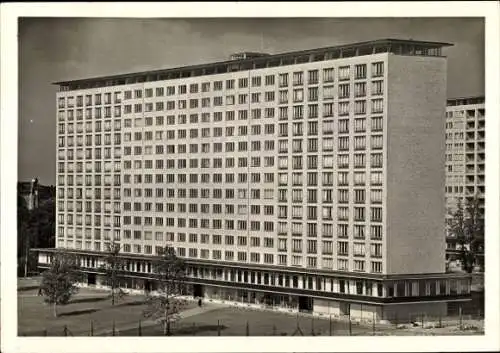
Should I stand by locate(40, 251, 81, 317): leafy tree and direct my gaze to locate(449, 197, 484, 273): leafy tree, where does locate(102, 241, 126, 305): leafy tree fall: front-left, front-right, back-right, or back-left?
front-left

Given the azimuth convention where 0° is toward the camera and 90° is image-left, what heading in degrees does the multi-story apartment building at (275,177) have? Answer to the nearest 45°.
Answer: approximately 45°

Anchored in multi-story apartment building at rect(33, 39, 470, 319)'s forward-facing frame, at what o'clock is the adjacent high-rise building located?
The adjacent high-rise building is roughly at 8 o'clock from the multi-story apartment building.

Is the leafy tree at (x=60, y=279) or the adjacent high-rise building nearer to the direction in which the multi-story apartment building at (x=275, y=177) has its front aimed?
the leafy tree

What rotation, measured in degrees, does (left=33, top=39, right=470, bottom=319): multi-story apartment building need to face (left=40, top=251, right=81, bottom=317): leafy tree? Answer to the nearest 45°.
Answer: approximately 45° to its right
